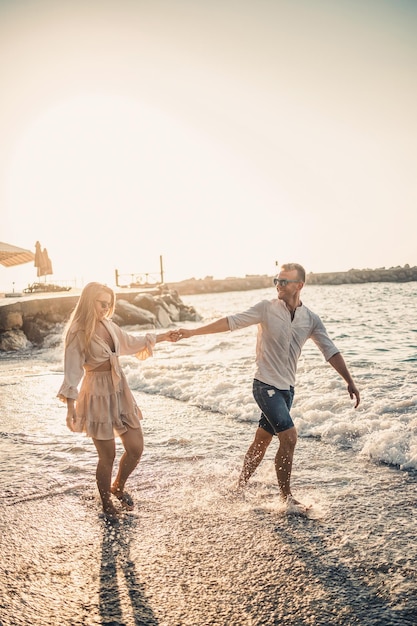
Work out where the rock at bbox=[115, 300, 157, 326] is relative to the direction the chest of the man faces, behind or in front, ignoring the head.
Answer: behind

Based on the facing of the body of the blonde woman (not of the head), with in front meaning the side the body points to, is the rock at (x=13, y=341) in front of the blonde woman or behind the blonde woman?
behind

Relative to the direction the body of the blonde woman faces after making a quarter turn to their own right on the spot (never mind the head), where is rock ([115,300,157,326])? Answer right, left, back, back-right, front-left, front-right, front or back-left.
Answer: back-right

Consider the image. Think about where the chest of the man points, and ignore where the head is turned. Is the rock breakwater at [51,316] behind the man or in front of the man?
behind

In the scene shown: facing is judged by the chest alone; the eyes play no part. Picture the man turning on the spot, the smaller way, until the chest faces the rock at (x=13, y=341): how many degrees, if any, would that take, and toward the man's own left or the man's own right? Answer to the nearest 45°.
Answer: approximately 180°
